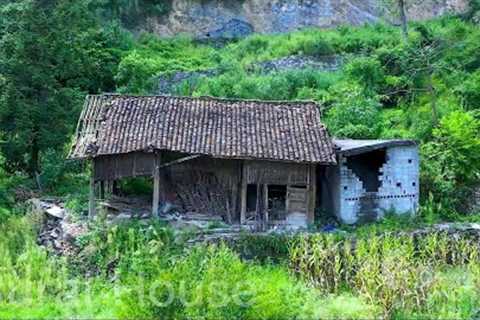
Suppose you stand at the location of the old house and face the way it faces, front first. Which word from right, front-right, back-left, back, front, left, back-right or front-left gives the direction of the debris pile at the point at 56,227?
right

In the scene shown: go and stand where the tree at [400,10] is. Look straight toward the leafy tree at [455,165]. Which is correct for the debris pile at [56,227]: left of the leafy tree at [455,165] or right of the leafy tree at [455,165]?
right

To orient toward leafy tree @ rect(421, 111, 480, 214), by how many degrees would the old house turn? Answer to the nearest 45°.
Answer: approximately 90° to its left

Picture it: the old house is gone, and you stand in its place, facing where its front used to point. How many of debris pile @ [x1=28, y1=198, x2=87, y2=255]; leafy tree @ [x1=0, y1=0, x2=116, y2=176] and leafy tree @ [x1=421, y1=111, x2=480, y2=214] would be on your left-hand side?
1

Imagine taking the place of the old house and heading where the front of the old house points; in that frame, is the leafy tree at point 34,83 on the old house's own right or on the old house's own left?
on the old house's own right

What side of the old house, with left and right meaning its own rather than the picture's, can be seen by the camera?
front

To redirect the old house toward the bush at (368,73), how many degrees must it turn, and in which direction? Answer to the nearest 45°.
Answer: approximately 135° to its left
